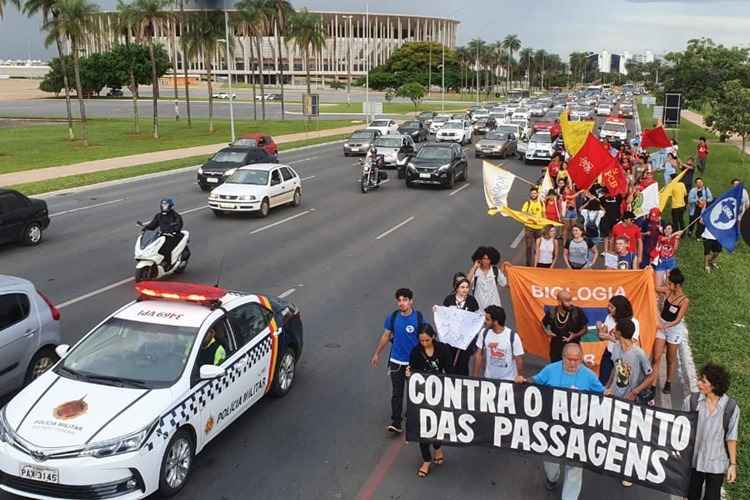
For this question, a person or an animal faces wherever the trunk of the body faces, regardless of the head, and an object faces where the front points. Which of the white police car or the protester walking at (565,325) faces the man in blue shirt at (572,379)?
the protester walking

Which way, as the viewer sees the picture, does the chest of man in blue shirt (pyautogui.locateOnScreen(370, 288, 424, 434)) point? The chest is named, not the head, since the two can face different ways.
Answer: toward the camera

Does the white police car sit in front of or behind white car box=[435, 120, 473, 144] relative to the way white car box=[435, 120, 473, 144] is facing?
in front

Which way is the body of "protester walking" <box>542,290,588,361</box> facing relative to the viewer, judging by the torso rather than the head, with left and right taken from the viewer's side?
facing the viewer

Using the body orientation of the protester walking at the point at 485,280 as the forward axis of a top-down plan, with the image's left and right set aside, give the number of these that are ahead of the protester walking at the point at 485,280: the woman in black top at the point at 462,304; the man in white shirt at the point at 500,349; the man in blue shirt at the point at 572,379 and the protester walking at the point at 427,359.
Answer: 4

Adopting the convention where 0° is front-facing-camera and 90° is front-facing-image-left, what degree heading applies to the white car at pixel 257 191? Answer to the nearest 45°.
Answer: approximately 45°

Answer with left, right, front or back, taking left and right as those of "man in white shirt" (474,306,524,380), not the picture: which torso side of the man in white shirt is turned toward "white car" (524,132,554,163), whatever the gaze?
back

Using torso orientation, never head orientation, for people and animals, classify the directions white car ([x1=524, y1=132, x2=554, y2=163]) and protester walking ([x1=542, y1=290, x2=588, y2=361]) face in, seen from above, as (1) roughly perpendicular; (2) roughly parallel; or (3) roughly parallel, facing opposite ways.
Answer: roughly parallel

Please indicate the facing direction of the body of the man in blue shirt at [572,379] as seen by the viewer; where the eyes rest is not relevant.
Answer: toward the camera

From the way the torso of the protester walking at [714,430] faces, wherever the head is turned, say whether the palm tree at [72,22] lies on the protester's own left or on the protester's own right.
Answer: on the protester's own right

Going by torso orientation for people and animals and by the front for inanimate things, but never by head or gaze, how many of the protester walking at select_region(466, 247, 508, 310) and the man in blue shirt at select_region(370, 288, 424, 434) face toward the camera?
2

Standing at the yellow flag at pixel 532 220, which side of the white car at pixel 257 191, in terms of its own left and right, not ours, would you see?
left

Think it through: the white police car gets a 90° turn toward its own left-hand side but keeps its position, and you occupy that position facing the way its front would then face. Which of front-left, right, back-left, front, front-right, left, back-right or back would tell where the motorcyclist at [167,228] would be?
back-left

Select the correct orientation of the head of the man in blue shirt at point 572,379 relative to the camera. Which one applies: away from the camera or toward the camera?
toward the camera

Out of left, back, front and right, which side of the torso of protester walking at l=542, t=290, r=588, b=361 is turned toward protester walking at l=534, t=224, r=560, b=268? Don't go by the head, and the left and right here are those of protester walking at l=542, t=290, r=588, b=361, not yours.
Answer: back

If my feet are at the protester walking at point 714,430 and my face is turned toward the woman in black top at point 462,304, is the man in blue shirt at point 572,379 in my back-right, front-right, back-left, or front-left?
front-left
